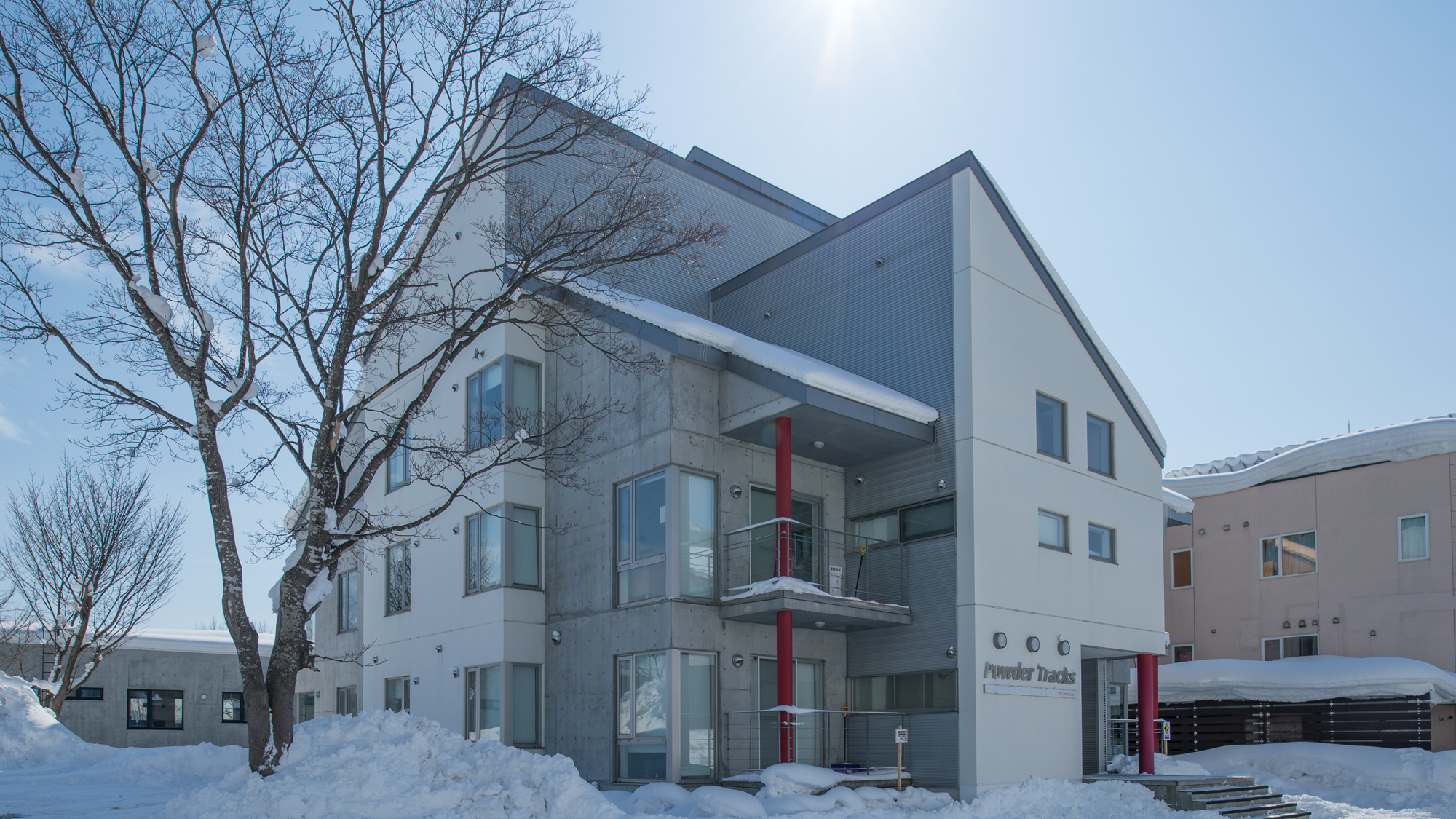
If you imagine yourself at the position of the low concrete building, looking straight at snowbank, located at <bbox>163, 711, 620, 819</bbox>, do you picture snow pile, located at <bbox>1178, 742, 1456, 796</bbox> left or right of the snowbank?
left

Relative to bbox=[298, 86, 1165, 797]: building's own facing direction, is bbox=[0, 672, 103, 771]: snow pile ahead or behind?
behind

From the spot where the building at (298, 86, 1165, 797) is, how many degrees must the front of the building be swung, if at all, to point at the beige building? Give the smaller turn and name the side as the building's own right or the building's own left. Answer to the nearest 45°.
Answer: approximately 90° to the building's own left

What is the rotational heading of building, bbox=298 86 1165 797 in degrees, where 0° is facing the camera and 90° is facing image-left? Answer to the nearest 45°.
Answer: approximately 315°

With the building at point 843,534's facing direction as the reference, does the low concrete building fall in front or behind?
behind

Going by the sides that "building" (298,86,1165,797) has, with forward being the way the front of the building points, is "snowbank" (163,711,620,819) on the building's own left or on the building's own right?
on the building's own right
